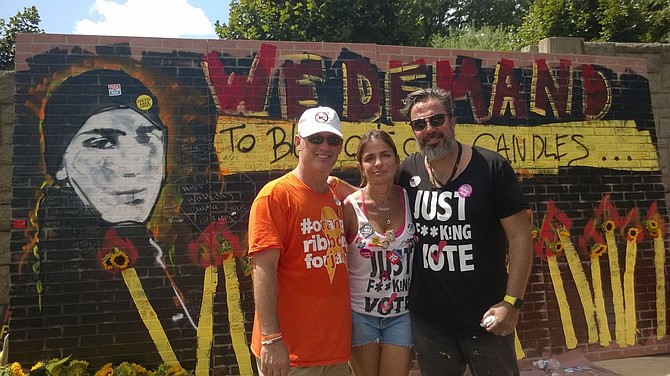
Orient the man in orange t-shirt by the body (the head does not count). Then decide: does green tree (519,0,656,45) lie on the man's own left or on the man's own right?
on the man's own left

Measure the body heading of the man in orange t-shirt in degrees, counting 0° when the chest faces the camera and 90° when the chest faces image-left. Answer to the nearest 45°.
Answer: approximately 315°

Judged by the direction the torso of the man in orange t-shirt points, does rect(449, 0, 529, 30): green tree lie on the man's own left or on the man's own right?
on the man's own left

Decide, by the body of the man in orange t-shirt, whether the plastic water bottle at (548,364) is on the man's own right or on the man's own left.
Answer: on the man's own left

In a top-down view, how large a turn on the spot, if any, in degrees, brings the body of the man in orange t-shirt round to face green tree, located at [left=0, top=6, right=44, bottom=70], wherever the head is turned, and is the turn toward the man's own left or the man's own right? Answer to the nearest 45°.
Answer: approximately 180°

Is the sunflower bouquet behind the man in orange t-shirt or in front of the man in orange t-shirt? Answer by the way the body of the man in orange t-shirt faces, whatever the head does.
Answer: behind
